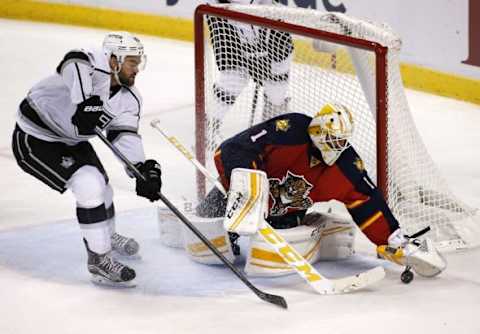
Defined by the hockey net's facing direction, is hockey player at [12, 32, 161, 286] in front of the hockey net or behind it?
in front

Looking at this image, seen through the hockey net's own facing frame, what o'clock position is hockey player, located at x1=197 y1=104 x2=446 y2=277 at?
The hockey player is roughly at 11 o'clock from the hockey net.

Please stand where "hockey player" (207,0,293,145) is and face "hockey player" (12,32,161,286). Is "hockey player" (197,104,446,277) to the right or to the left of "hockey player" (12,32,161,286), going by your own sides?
left

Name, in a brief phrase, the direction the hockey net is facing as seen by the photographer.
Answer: facing the viewer and to the left of the viewer
